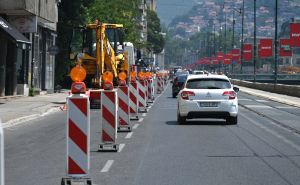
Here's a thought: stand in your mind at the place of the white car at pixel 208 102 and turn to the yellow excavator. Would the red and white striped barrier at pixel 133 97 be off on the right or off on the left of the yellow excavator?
left

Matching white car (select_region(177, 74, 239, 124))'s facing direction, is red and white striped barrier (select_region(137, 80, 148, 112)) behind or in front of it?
in front

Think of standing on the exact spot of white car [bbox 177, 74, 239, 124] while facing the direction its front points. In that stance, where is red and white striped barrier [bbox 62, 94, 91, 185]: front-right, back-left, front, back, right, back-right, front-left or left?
back

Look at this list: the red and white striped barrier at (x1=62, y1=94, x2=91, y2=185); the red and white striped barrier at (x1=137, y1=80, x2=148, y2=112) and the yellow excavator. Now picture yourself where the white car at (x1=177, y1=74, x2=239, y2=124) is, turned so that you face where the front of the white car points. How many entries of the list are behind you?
1

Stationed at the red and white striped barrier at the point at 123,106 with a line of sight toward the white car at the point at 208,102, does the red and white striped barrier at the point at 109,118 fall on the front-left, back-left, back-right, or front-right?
back-right

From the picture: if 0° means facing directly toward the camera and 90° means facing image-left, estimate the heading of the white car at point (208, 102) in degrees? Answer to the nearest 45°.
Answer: approximately 180°

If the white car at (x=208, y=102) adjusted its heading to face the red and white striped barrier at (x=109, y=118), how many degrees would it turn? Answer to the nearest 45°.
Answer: approximately 180°

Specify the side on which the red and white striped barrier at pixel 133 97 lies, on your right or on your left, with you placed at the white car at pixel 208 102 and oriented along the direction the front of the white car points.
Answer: on your left

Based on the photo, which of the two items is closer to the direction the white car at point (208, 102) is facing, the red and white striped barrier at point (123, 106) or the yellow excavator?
the yellow excavator

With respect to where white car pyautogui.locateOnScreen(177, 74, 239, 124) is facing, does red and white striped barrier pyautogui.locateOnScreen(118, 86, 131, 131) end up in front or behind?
behind

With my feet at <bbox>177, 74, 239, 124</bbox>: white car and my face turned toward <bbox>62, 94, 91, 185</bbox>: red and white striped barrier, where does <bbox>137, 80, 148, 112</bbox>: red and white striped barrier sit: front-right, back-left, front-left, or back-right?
back-right
